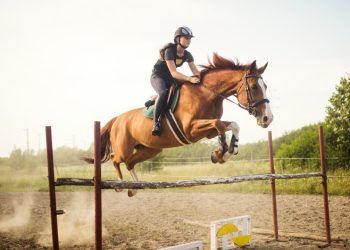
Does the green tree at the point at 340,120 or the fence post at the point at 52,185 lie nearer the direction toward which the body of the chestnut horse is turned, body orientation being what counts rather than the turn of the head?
the green tree

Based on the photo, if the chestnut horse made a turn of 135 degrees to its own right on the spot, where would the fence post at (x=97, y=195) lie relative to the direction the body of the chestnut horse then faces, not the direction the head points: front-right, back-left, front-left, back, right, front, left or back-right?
front

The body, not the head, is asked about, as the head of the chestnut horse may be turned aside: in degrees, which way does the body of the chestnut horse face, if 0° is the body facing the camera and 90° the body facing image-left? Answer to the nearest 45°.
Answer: approximately 270°

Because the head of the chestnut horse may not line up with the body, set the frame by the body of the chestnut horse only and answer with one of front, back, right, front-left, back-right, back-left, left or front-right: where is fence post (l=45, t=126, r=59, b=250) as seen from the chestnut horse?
back-right
